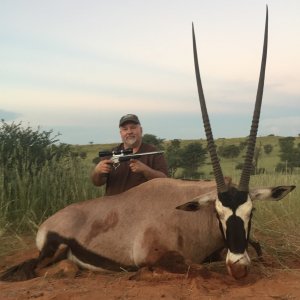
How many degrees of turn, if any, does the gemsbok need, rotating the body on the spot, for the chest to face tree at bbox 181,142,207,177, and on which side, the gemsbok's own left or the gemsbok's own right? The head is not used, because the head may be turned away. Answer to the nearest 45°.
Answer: approximately 135° to the gemsbok's own left

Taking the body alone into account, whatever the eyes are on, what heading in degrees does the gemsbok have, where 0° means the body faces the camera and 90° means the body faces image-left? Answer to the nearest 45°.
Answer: approximately 315°

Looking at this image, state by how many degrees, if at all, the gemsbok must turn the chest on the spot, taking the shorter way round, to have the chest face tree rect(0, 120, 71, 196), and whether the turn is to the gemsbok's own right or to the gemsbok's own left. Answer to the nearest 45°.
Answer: approximately 180°

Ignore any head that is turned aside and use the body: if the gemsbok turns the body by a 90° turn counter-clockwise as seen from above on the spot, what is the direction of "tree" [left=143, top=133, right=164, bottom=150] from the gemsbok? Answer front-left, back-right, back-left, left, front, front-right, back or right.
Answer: front-left

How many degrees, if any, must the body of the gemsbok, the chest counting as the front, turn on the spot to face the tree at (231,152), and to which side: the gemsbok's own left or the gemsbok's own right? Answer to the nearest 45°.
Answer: approximately 135° to the gemsbok's own left
